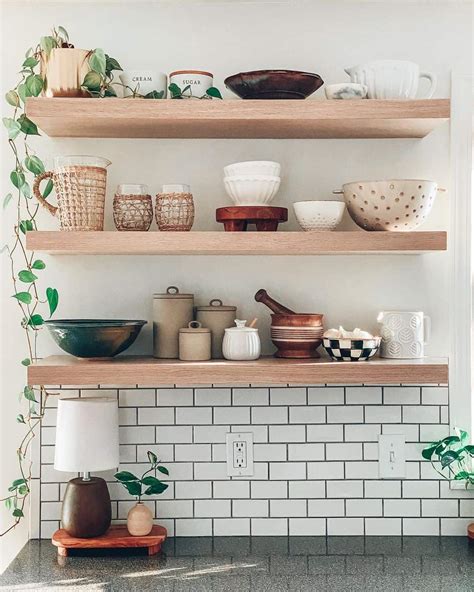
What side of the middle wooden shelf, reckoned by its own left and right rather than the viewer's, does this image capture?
front

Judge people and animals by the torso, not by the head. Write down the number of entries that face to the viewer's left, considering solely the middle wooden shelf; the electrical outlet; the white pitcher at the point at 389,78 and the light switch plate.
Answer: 1

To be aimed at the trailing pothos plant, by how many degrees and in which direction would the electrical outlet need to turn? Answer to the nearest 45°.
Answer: approximately 90° to its right

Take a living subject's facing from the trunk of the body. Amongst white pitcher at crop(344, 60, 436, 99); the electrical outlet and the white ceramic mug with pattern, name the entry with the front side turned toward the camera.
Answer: the electrical outlet

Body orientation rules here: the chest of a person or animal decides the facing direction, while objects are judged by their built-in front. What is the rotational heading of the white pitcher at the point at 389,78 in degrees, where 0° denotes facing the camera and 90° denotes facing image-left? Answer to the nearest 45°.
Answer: approximately 90°

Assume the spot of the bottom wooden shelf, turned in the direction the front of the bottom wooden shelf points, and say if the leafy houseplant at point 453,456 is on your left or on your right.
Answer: on your left

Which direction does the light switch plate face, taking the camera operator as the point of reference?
facing the viewer

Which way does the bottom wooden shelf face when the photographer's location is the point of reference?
facing the viewer

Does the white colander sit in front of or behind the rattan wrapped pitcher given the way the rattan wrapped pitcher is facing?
in front
